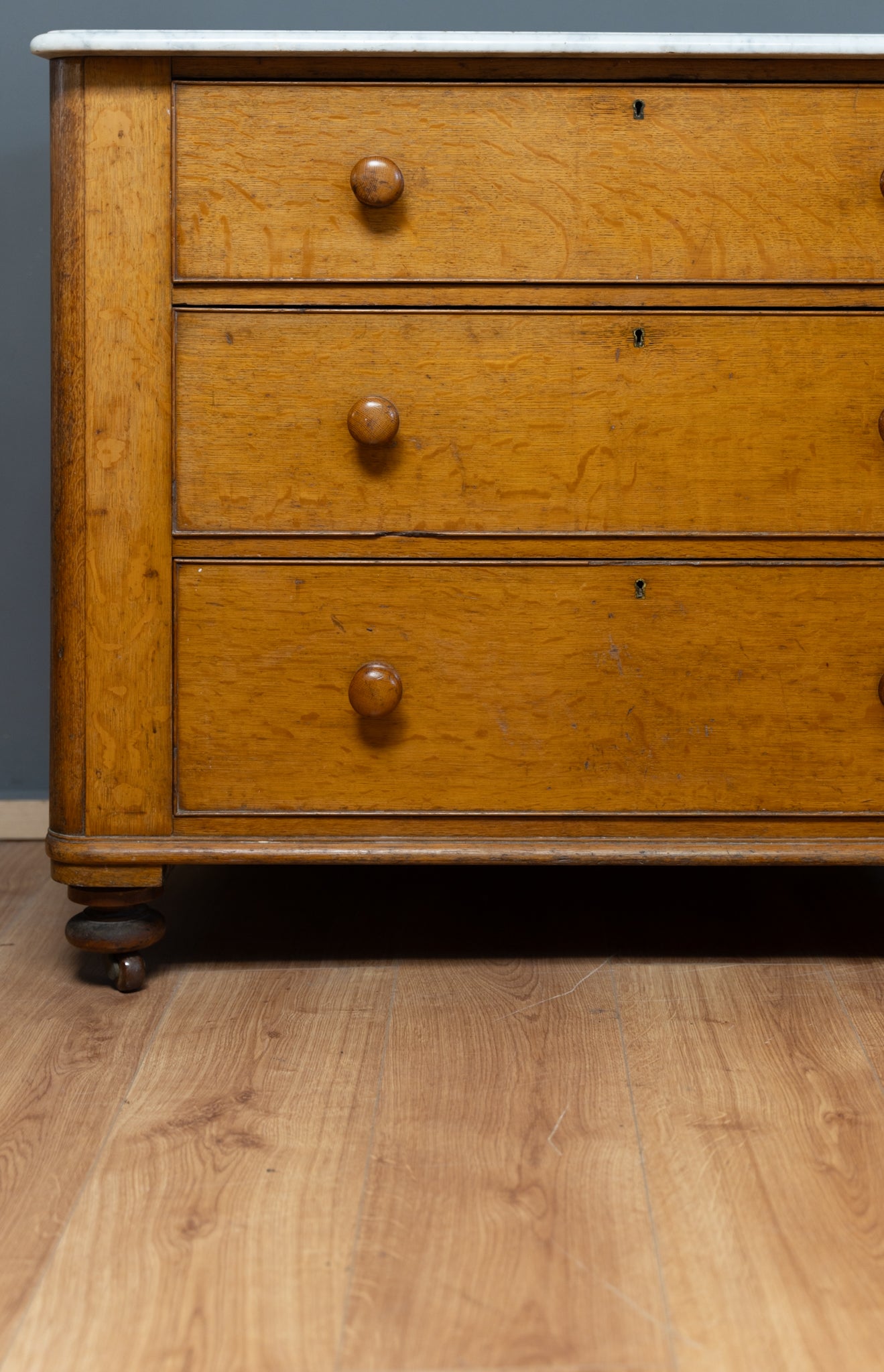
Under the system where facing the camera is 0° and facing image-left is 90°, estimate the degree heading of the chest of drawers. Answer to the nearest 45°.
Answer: approximately 0°
